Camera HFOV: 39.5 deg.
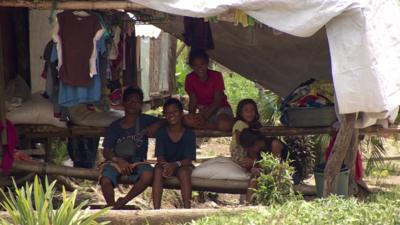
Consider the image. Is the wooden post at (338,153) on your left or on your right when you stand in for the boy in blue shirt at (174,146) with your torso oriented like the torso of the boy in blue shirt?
on your left

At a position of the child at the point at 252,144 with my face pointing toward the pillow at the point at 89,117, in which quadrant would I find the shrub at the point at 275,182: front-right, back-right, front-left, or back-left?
back-left

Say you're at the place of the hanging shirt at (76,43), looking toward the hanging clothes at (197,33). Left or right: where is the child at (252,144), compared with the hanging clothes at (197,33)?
right

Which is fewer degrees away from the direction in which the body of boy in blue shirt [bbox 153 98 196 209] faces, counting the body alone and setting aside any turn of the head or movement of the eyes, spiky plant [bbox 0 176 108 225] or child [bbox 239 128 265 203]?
the spiky plant

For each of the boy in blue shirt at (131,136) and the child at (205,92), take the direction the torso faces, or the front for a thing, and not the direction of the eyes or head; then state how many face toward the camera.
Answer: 2

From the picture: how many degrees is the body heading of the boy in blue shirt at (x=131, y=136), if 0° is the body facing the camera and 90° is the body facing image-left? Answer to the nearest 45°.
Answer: approximately 0°

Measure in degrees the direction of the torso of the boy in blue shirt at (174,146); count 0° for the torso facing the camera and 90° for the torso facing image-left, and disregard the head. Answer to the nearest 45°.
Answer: approximately 0°
